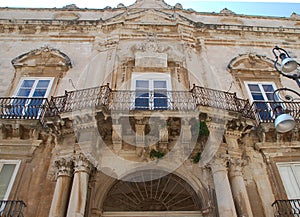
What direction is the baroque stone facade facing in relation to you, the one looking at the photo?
facing the viewer

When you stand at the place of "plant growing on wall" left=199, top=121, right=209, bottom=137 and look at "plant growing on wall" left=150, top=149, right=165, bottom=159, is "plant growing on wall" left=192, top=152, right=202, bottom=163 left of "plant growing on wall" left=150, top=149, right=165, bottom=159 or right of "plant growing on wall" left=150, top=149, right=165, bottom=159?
right
